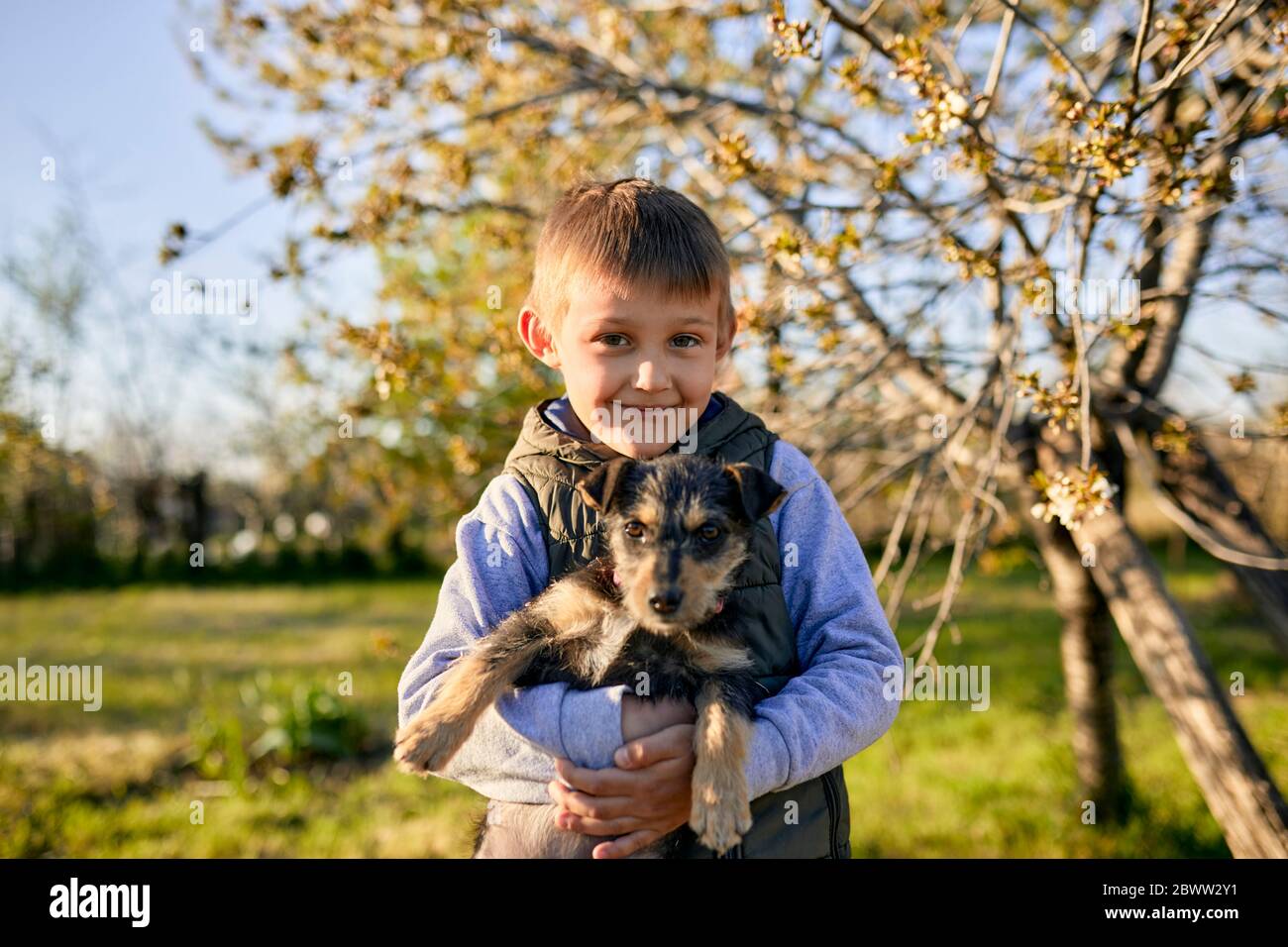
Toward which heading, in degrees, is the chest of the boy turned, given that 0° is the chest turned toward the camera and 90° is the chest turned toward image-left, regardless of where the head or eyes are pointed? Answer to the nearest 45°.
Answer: approximately 0°
